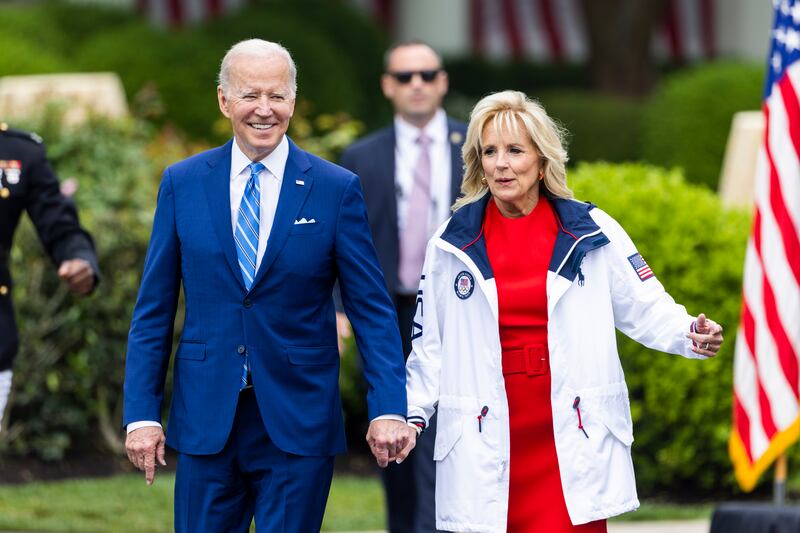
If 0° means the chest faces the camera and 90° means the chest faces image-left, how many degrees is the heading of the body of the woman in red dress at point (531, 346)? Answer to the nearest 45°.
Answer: approximately 0°

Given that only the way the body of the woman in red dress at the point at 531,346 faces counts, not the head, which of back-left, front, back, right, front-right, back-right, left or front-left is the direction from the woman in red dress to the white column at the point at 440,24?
back

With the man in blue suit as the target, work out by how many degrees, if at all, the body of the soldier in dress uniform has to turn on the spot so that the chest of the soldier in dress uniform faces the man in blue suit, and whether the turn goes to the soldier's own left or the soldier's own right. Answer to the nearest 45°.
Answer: approximately 45° to the soldier's own left

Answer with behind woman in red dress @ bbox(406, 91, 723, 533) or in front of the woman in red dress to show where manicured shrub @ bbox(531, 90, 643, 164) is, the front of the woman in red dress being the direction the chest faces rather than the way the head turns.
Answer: behind

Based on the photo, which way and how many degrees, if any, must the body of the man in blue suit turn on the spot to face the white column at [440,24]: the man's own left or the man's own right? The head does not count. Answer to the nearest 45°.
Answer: approximately 180°
